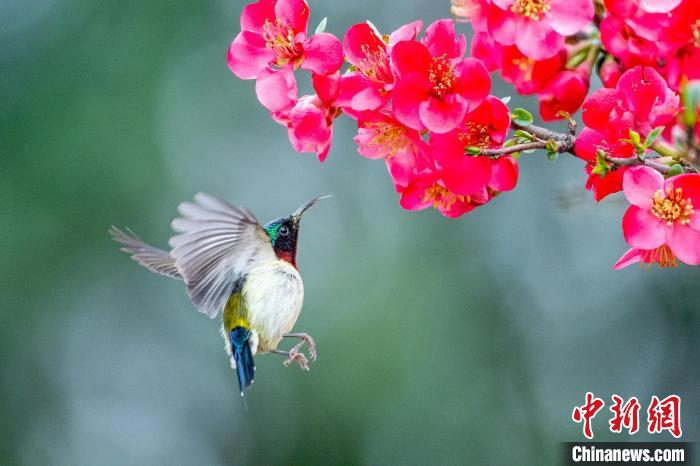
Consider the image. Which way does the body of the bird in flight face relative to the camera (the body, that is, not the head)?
to the viewer's right
